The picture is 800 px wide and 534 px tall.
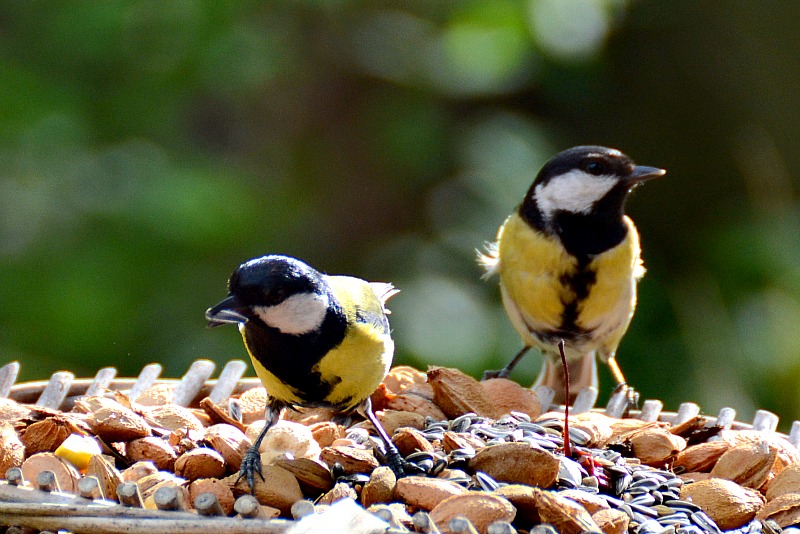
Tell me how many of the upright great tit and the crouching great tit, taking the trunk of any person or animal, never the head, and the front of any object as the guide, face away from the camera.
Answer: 0

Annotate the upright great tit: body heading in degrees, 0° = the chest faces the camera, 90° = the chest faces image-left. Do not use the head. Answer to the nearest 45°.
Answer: approximately 0°

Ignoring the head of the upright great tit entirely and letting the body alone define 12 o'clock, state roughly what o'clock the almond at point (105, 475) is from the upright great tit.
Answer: The almond is roughly at 1 o'clock from the upright great tit.

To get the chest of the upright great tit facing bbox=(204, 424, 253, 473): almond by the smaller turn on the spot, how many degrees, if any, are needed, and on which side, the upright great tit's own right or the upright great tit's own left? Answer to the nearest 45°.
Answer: approximately 45° to the upright great tit's own right

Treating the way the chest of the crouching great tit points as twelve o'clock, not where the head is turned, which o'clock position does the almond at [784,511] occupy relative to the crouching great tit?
The almond is roughly at 8 o'clock from the crouching great tit.

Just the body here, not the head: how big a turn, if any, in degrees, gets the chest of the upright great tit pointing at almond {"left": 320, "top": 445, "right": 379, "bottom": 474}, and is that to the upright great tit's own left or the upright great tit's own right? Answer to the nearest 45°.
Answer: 0° — it already faces it

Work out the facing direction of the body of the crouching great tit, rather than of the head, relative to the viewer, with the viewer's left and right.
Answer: facing the viewer and to the left of the viewer

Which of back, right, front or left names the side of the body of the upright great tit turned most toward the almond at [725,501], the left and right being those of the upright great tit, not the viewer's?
front

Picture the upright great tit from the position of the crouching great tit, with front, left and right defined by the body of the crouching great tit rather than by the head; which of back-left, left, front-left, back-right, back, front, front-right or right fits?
back
